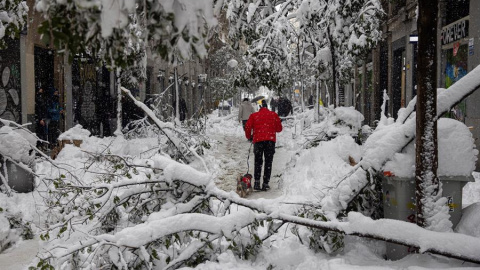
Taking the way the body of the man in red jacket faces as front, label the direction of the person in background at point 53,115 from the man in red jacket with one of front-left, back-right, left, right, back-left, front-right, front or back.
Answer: front-left

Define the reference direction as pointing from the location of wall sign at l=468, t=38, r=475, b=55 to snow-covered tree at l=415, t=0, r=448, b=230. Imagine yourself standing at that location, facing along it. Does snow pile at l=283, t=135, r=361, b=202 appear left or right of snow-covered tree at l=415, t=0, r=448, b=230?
right

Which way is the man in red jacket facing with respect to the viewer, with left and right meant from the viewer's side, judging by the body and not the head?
facing away from the viewer

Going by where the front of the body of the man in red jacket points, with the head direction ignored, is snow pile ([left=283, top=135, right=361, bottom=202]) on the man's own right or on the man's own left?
on the man's own right

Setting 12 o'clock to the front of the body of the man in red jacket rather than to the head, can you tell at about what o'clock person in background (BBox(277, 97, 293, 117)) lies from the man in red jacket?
The person in background is roughly at 12 o'clock from the man in red jacket.

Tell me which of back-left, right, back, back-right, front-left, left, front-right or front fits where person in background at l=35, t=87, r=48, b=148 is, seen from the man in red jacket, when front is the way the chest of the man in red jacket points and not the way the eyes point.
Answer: front-left

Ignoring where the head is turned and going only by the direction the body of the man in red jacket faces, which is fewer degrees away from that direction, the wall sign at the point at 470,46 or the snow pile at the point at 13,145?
the wall sign

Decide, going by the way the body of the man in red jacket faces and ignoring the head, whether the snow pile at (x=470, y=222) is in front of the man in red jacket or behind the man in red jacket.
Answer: behind

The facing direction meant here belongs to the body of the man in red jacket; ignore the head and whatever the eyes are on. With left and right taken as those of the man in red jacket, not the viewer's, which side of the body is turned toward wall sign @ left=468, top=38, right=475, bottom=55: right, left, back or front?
right
